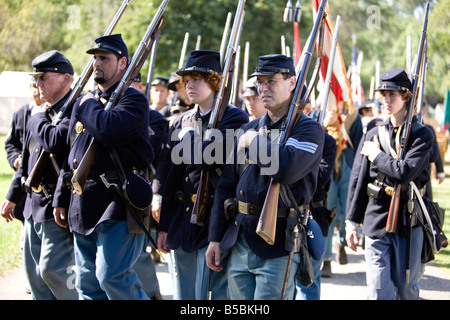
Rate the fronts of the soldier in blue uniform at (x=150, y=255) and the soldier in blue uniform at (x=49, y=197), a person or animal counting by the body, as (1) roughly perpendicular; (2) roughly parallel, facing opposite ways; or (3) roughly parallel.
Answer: roughly parallel

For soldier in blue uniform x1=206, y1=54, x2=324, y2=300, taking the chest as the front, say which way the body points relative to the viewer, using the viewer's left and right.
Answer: facing the viewer and to the left of the viewer

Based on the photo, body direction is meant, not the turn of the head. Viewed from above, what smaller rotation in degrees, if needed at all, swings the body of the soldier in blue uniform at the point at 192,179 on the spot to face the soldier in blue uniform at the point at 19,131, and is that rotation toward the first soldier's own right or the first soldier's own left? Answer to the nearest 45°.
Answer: approximately 90° to the first soldier's own right

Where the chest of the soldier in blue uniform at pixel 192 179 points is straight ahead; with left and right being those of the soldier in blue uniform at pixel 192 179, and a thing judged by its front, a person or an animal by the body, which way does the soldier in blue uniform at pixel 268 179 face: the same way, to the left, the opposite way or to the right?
the same way

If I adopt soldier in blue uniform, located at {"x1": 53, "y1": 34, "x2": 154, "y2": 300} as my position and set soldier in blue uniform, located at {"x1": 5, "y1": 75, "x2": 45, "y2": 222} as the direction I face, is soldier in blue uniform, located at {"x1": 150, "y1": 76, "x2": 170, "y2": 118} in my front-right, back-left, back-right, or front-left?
front-right

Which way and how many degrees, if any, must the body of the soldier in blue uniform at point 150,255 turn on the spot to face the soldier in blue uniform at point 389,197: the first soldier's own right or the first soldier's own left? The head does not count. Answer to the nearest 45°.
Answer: approximately 90° to the first soldier's own left

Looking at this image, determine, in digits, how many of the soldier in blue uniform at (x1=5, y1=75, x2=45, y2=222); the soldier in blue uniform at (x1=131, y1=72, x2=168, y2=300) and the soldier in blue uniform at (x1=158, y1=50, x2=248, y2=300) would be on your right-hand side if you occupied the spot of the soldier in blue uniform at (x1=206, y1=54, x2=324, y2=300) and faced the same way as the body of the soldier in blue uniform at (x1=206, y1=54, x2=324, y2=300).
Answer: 3

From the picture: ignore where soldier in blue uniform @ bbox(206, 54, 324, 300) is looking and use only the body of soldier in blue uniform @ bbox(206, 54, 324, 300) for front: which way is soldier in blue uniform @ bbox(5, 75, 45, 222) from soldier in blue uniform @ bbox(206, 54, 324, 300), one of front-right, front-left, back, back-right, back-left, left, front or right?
right

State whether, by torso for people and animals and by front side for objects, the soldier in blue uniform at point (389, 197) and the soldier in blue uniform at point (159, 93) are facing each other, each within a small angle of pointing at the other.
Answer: no

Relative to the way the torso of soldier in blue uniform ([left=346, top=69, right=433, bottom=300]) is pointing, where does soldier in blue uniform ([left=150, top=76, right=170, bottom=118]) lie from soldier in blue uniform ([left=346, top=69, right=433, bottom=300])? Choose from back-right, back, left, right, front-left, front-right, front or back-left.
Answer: right

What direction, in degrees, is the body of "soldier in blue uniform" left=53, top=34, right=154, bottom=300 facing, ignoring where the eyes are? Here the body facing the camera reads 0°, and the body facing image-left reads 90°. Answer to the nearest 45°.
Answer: approximately 45°

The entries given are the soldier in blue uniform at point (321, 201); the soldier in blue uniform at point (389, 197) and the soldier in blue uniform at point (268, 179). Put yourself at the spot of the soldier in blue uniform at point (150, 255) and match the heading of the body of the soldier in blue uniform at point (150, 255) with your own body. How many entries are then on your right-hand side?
0

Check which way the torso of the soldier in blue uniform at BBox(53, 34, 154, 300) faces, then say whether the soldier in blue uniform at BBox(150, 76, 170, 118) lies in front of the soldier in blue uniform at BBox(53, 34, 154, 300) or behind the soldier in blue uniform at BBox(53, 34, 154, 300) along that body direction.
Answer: behind

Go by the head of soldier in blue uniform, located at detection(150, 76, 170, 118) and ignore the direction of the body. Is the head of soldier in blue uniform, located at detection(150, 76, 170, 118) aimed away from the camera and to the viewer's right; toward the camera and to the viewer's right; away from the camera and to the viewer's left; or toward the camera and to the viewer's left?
toward the camera and to the viewer's left

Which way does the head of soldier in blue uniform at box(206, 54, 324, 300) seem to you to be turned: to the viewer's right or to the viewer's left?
to the viewer's left

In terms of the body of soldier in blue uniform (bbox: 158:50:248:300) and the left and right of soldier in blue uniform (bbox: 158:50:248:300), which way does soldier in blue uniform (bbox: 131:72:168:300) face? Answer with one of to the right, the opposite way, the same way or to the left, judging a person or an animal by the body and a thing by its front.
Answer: the same way

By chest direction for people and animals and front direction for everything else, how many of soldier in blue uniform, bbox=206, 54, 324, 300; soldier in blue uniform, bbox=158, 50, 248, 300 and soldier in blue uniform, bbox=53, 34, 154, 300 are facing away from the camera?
0

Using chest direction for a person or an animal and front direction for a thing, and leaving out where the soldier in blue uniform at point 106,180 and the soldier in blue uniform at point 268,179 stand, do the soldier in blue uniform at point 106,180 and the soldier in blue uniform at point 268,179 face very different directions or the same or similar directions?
same or similar directions

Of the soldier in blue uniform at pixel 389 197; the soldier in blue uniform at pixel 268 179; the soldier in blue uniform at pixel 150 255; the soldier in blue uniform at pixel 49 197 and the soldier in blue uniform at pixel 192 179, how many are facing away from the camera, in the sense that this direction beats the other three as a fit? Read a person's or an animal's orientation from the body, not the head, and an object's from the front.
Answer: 0
